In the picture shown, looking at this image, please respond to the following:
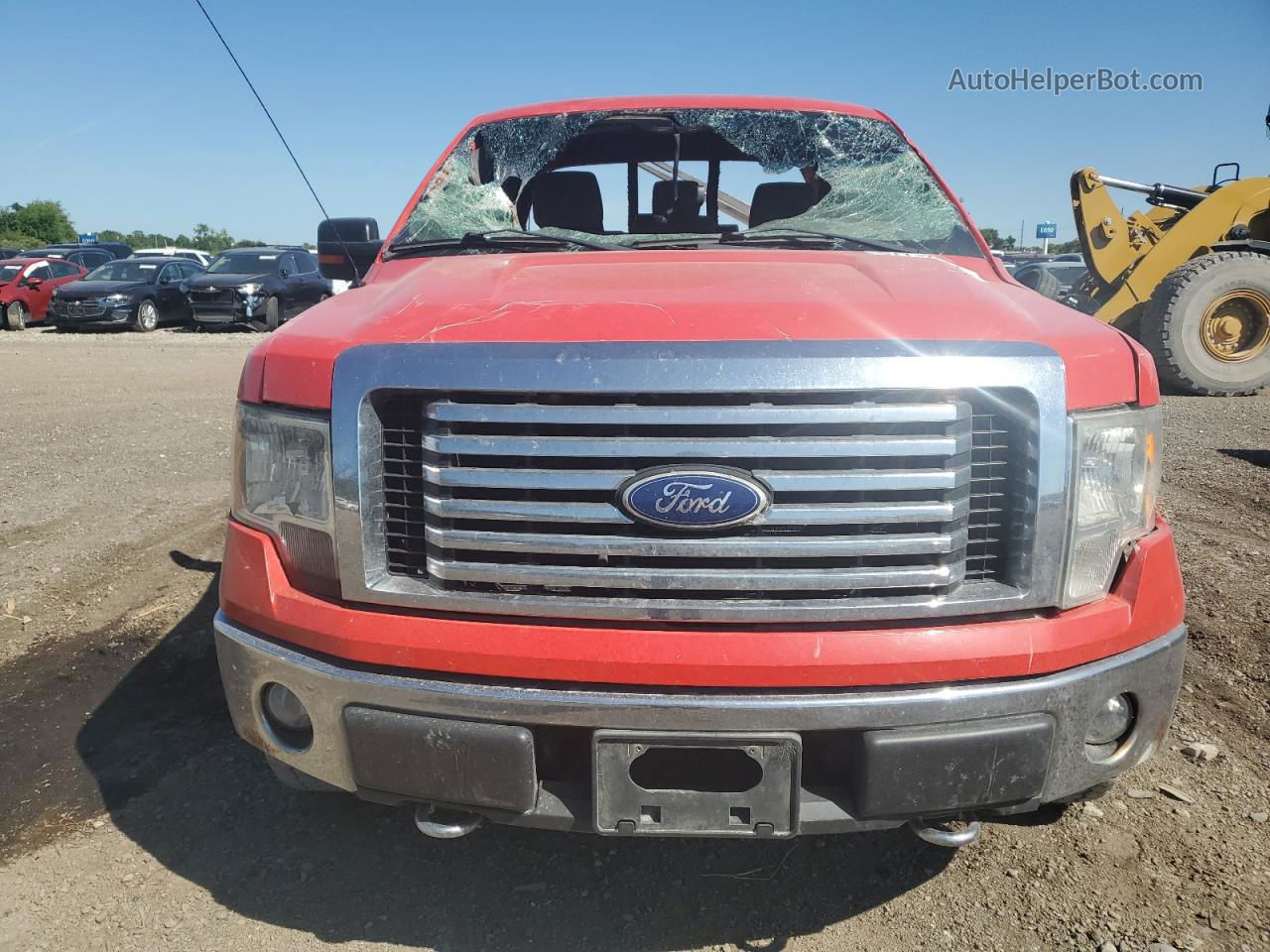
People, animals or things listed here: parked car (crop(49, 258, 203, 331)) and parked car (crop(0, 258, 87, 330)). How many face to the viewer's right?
0

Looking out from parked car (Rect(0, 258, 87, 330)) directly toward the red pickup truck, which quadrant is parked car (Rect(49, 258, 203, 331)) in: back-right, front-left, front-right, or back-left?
front-left

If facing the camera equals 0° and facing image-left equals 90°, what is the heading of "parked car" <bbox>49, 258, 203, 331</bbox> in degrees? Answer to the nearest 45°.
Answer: approximately 45°

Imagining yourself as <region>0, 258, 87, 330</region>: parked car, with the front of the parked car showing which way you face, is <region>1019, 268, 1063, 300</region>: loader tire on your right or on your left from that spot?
on your left

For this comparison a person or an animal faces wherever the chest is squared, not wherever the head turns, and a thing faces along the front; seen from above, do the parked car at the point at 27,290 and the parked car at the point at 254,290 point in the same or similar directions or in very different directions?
same or similar directions

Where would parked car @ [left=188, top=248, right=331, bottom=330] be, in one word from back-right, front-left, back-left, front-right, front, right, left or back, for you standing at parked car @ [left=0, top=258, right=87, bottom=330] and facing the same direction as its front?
left

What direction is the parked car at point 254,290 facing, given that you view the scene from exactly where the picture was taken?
facing the viewer and to the left of the viewer

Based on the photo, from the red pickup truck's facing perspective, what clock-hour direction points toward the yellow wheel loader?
The yellow wheel loader is roughly at 7 o'clock from the red pickup truck.

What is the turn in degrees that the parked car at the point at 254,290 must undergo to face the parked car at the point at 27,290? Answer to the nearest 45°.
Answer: approximately 90° to its right

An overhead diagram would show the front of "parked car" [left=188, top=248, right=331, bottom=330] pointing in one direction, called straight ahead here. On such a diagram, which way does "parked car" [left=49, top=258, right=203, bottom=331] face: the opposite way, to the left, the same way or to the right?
the same way

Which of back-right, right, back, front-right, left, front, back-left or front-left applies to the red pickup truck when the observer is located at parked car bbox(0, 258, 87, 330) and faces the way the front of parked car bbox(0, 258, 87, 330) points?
front-left

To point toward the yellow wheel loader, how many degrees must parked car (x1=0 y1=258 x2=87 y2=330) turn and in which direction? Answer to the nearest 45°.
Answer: approximately 90° to its left

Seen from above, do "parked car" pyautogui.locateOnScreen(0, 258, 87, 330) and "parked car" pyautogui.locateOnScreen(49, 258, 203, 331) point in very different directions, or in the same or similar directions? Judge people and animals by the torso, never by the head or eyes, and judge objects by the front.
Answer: same or similar directions

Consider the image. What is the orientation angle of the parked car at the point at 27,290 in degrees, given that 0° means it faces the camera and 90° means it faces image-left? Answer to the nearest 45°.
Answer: approximately 45°

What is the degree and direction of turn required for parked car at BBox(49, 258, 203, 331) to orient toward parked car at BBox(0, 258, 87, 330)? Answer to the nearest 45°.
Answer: approximately 90° to its right

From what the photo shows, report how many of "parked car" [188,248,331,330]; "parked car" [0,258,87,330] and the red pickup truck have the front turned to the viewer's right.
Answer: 0

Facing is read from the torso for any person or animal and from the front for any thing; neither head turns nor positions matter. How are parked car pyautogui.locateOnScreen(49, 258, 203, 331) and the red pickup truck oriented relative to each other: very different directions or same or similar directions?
same or similar directions

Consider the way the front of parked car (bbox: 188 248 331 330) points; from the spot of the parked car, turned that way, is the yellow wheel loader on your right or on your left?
on your left

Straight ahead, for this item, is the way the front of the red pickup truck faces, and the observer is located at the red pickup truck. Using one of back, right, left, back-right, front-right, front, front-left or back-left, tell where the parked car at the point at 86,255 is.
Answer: back-right

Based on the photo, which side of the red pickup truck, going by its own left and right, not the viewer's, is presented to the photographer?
front

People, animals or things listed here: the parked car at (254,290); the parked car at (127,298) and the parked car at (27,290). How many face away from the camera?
0

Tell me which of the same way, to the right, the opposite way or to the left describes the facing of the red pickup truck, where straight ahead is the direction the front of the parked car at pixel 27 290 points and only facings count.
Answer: the same way

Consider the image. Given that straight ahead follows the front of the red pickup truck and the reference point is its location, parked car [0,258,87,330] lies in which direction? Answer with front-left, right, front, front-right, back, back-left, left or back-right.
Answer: back-right

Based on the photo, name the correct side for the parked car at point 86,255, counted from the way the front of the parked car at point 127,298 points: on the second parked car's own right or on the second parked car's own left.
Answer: on the second parked car's own right
